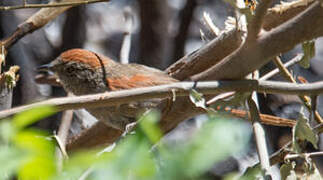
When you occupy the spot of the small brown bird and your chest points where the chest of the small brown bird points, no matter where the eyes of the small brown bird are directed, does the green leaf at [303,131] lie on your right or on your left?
on your left

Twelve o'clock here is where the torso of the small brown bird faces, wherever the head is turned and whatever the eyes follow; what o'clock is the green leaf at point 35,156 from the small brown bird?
The green leaf is roughly at 9 o'clock from the small brown bird.

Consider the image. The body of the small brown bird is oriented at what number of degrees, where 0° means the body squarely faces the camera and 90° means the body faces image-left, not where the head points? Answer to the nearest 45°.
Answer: approximately 90°

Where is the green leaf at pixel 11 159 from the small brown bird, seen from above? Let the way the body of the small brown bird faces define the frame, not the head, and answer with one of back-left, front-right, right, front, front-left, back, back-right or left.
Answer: left

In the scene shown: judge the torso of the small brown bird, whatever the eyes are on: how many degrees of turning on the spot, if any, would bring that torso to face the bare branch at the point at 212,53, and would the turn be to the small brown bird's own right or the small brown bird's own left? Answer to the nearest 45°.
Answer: approximately 135° to the small brown bird's own left

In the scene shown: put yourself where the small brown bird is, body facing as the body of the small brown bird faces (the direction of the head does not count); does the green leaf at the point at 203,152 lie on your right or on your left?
on your left
